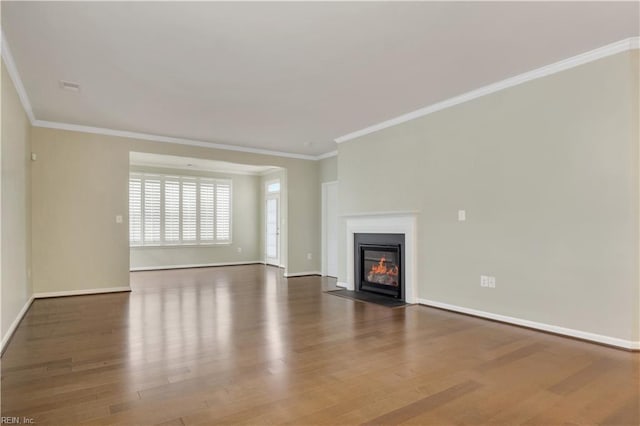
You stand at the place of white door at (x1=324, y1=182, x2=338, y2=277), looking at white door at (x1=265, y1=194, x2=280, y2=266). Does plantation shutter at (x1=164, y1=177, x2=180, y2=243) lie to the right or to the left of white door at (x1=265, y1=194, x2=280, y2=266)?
left

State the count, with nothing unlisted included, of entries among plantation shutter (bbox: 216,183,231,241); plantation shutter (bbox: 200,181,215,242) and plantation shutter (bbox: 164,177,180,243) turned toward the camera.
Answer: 3

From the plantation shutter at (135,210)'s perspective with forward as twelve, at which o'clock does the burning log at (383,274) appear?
The burning log is roughly at 11 o'clock from the plantation shutter.

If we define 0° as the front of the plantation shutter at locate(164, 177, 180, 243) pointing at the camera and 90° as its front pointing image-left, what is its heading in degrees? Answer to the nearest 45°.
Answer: approximately 0°
